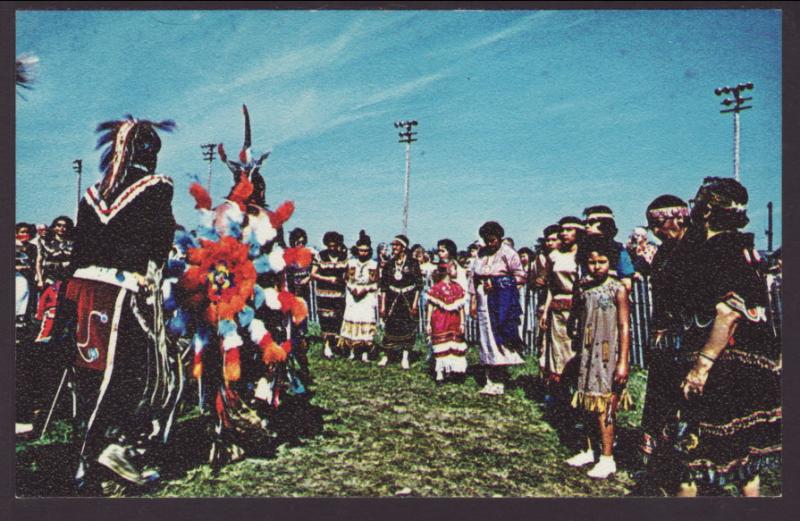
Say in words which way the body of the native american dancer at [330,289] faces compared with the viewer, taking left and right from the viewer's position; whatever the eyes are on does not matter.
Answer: facing the viewer

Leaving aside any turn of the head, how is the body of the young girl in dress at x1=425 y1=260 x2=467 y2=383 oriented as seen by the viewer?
toward the camera
